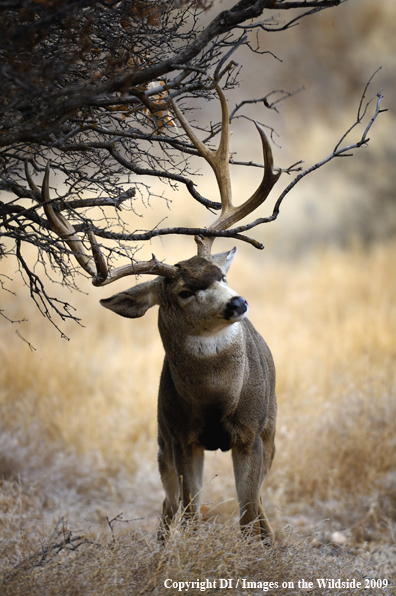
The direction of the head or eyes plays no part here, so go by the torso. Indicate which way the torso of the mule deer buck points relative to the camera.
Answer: toward the camera
